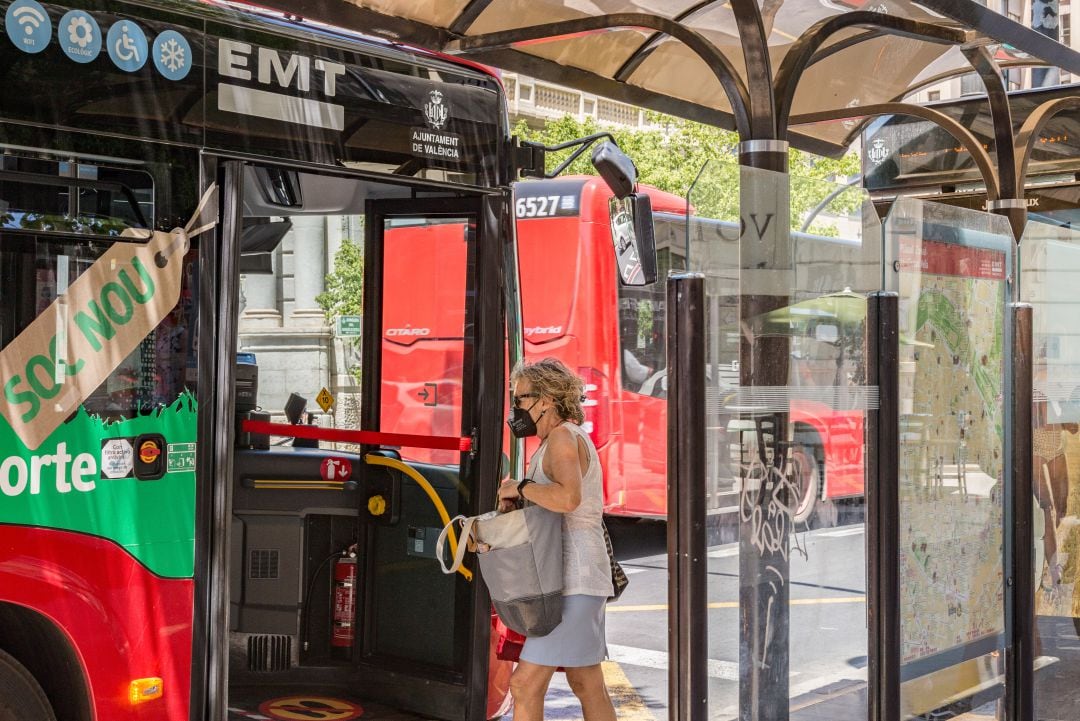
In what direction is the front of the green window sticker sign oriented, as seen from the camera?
facing the viewer

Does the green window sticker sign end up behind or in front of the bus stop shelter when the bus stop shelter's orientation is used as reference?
in front

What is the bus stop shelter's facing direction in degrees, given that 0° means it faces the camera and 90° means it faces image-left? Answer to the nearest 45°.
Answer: approximately 135°

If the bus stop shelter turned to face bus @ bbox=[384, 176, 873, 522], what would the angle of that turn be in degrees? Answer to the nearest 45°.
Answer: approximately 45° to its right

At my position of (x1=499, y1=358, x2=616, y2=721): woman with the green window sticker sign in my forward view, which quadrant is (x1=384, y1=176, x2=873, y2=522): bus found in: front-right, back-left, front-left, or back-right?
front-right

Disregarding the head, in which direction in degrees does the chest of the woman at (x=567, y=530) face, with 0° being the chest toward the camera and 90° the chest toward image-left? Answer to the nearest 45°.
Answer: approximately 90°

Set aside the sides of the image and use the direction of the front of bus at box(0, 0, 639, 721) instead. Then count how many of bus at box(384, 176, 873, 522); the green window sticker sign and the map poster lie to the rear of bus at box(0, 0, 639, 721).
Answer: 0

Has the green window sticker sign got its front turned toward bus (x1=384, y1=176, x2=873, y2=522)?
no

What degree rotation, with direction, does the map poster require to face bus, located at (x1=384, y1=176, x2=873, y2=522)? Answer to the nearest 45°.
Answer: approximately 180°

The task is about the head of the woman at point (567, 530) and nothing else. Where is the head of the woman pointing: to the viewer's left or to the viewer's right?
to the viewer's left

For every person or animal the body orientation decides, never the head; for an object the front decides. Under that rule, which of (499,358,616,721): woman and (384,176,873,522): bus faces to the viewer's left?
the woman

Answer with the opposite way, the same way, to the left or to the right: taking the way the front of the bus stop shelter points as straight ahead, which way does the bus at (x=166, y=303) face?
to the right
